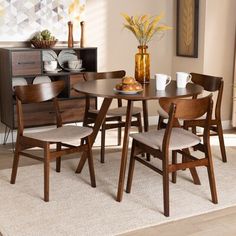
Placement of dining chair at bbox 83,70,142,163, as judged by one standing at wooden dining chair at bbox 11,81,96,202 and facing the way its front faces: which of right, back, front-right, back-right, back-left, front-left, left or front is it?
left

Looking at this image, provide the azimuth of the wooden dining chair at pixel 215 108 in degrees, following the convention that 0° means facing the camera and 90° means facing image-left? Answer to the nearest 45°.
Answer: approximately 45°

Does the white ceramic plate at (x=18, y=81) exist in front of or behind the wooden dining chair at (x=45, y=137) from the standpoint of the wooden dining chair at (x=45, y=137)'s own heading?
behind

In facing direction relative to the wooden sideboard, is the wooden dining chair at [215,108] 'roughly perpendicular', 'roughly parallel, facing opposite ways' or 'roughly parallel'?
roughly perpendicular

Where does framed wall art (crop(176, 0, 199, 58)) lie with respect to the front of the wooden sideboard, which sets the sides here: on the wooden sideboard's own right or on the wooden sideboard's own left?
on the wooden sideboard's own left

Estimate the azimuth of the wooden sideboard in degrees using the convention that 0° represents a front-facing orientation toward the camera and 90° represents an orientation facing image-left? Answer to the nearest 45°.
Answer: approximately 315°

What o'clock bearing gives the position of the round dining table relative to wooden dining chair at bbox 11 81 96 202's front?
The round dining table is roughly at 11 o'clock from the wooden dining chair.

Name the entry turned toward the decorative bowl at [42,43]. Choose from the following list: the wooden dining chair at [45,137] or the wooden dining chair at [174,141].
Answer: the wooden dining chair at [174,141]

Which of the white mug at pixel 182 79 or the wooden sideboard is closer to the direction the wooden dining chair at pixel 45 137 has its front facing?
the white mug

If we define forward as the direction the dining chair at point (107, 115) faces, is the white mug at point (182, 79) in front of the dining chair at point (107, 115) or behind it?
in front
